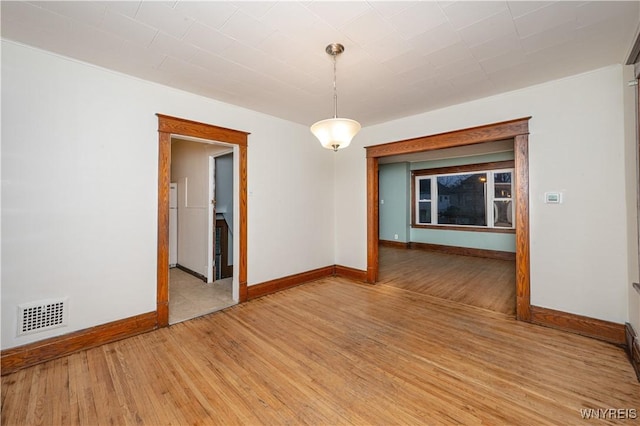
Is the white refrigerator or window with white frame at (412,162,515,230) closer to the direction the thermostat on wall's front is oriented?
the white refrigerator

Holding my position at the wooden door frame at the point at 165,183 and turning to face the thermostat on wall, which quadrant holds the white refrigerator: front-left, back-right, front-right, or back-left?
back-left

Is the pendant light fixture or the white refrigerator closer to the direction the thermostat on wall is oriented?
the pendant light fixture

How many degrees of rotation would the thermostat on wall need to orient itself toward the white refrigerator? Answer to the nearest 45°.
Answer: approximately 90° to its right

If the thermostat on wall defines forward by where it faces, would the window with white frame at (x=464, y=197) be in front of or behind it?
behind

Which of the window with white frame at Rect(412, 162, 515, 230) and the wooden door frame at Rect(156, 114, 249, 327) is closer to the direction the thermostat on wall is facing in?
the wooden door frame

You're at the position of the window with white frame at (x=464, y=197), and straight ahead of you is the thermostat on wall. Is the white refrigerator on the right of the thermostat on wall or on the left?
right

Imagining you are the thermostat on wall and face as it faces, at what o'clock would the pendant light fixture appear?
The pendant light fixture is roughly at 1 o'clock from the thermostat on wall.

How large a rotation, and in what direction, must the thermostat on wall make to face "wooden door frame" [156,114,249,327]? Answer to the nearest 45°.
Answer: approximately 45° to its right

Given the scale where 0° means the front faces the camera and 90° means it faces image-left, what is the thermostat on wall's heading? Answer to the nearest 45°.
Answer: approximately 0°
